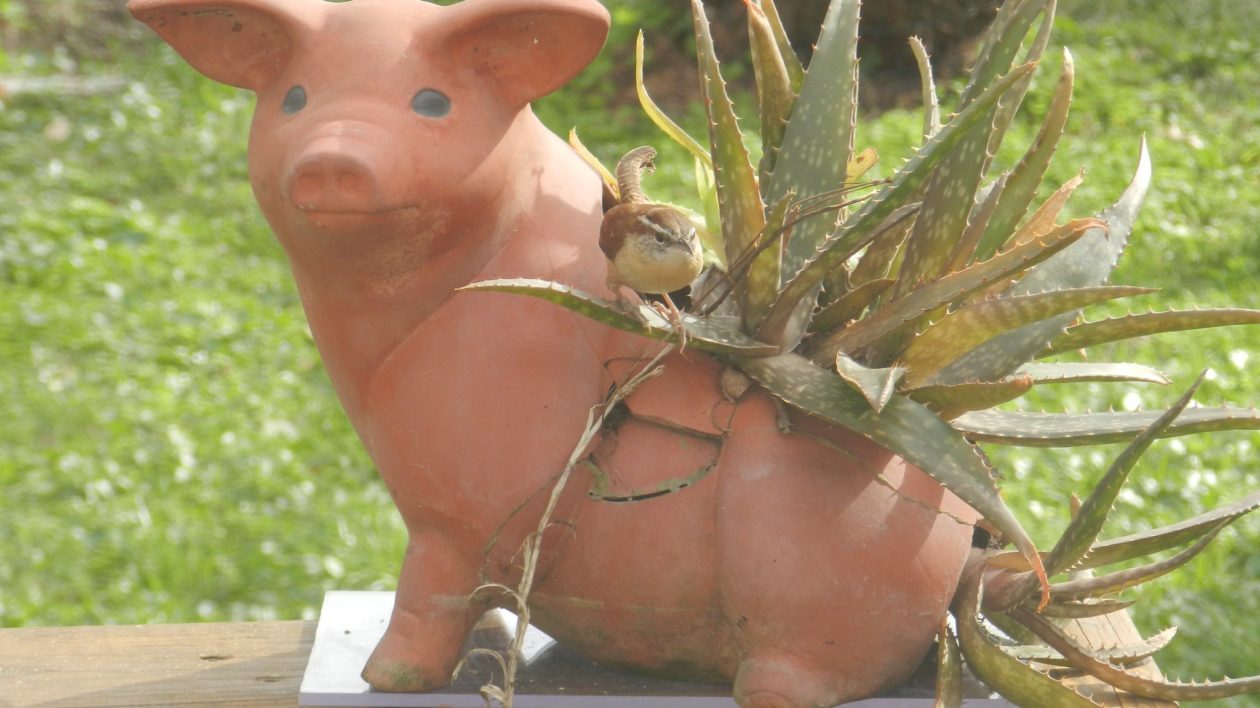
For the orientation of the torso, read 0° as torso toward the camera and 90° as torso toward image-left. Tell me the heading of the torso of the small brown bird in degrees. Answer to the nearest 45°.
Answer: approximately 315°
